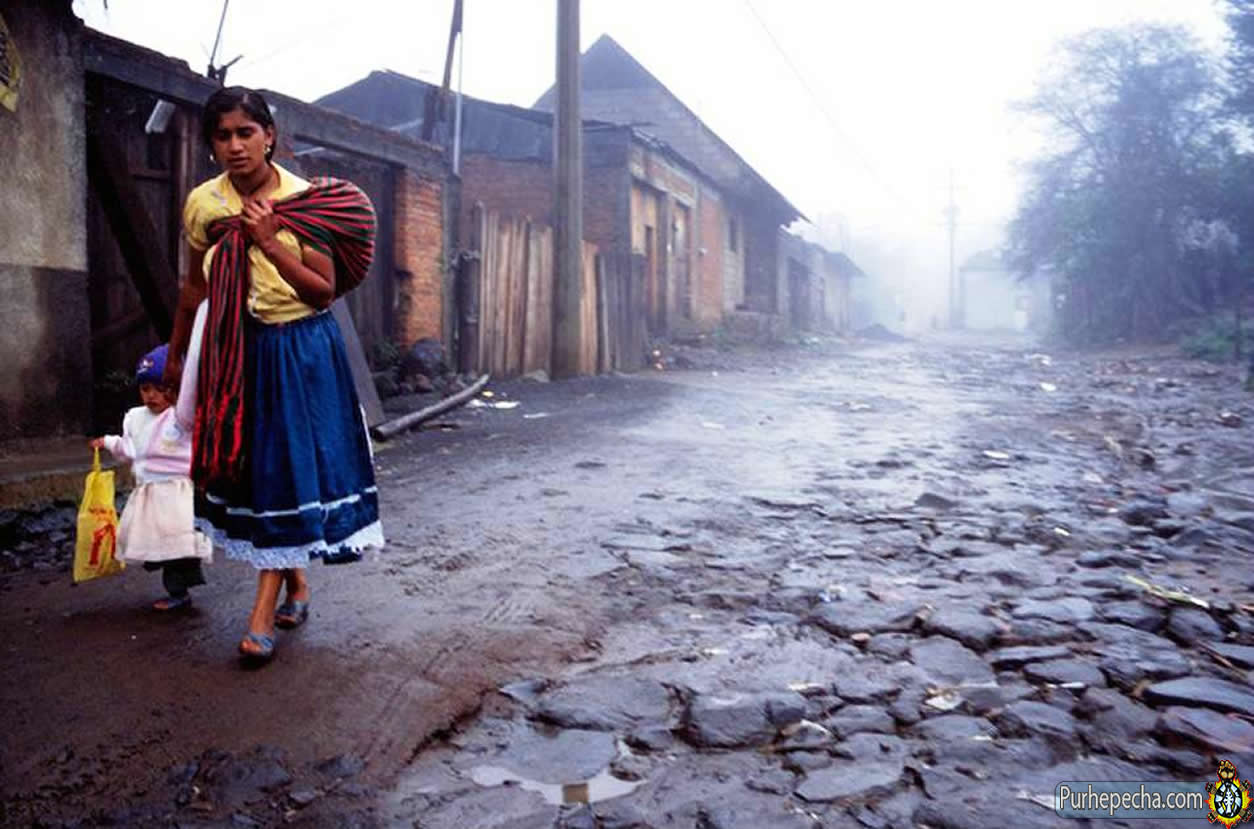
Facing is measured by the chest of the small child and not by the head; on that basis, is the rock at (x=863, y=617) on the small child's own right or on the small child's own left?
on the small child's own left

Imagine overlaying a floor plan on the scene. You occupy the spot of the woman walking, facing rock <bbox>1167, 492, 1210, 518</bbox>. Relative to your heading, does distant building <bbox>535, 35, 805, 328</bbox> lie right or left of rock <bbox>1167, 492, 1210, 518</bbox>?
left

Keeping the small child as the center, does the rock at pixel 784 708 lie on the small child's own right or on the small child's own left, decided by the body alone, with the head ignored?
on the small child's own left

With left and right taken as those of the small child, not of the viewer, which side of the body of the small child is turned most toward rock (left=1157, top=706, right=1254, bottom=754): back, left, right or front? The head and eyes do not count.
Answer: left

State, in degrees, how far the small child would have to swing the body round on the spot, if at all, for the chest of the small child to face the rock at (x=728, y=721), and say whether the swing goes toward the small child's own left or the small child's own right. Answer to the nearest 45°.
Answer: approximately 90° to the small child's own left

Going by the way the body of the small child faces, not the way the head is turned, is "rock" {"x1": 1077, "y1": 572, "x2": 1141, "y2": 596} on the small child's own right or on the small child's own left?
on the small child's own left

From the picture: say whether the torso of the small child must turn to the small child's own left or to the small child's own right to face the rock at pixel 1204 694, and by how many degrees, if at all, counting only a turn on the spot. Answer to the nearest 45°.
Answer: approximately 90° to the small child's own left

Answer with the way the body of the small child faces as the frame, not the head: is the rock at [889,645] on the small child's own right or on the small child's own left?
on the small child's own left

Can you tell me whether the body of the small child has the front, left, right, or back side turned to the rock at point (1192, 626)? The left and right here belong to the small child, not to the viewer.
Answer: left

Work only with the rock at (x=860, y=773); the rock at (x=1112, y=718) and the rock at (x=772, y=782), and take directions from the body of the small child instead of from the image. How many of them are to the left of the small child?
3

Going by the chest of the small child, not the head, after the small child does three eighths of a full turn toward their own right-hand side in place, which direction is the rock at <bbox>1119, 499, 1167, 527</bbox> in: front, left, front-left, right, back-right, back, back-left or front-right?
right

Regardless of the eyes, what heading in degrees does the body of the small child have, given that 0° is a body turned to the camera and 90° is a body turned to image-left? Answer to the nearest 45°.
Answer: approximately 45°
